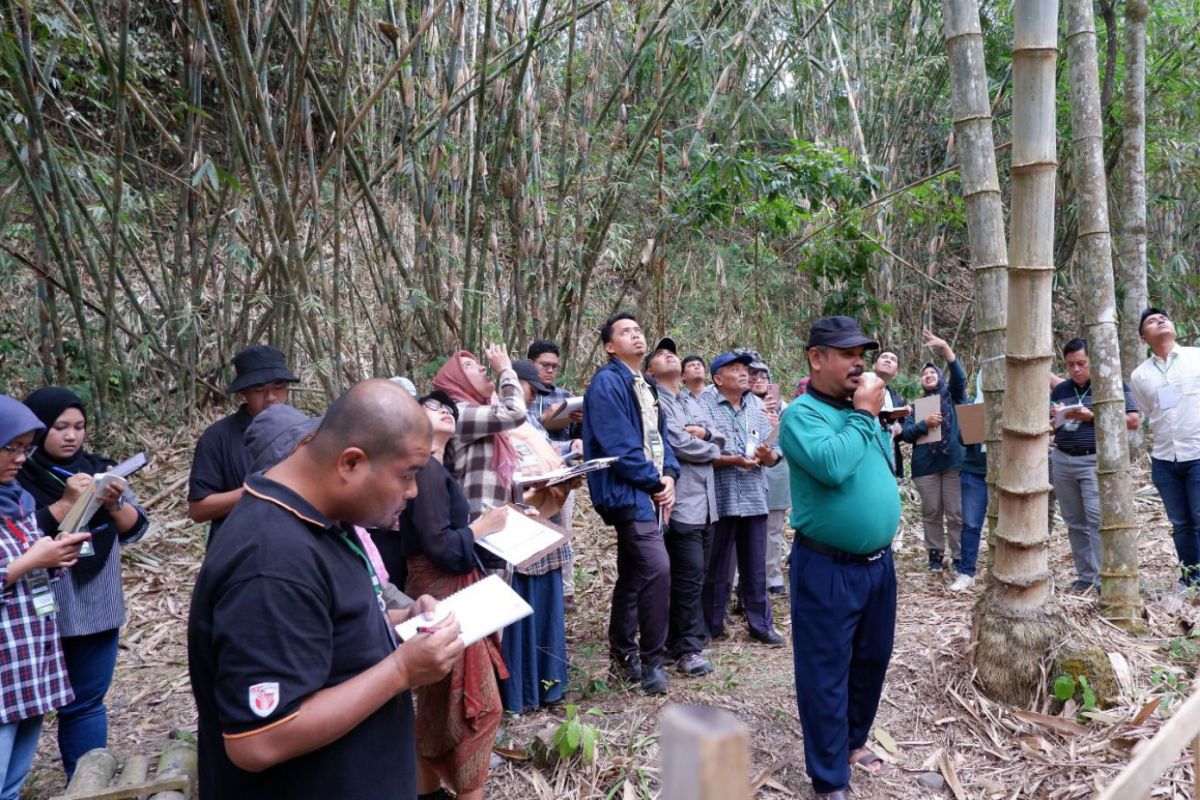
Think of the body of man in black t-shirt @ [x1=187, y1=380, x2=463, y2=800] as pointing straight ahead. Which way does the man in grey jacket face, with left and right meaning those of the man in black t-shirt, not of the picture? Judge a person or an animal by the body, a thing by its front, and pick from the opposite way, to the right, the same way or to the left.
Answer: to the right

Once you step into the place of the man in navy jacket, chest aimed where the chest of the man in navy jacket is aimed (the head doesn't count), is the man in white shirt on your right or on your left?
on your left

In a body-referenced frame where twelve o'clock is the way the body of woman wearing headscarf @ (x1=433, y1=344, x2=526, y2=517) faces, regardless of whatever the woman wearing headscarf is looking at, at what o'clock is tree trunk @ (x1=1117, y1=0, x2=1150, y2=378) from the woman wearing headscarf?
The tree trunk is roughly at 11 o'clock from the woman wearing headscarf.

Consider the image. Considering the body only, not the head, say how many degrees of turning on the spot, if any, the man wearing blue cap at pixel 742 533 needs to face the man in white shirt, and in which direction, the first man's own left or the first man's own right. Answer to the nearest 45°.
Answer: approximately 45° to the first man's own left

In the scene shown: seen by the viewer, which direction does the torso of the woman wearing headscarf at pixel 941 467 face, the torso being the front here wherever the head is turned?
toward the camera

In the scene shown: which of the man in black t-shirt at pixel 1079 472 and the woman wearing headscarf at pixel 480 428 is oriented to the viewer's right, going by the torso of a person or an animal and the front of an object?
the woman wearing headscarf

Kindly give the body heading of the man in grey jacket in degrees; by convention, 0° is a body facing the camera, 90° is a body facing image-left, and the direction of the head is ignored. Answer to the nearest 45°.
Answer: approximately 315°

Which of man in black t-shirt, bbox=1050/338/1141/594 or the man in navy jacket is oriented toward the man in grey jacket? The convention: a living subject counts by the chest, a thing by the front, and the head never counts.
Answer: the man in black t-shirt

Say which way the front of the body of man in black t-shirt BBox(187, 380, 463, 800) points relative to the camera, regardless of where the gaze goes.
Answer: to the viewer's right

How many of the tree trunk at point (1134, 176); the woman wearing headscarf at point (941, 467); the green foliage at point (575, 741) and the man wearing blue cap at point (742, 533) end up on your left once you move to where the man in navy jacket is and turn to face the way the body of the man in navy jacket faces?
3

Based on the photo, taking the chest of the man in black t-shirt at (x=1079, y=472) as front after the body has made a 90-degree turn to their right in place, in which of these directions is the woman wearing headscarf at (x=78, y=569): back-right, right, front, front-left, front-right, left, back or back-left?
left

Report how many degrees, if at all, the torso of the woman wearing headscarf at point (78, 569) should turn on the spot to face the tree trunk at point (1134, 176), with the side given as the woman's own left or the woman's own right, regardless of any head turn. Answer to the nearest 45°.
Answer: approximately 45° to the woman's own left

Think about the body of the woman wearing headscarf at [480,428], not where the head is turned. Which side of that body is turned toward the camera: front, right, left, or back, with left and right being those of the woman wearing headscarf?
right

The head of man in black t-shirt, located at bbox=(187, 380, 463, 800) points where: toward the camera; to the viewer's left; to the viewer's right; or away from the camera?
to the viewer's right

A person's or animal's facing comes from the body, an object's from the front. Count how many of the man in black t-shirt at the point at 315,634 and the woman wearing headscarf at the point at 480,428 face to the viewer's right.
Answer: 2
